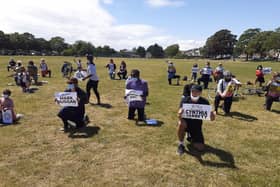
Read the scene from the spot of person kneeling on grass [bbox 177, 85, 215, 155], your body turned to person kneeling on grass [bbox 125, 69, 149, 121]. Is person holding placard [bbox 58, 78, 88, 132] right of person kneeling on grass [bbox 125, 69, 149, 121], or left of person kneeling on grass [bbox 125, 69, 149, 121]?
left

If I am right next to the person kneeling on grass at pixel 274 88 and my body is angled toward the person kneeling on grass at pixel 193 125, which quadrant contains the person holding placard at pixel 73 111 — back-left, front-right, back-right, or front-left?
front-right

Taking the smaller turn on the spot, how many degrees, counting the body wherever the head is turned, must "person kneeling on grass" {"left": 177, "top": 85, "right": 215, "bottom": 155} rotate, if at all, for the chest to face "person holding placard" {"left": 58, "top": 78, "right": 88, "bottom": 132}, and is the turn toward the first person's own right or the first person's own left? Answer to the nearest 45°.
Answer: approximately 90° to the first person's own right

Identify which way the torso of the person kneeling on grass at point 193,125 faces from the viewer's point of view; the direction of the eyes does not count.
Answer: toward the camera

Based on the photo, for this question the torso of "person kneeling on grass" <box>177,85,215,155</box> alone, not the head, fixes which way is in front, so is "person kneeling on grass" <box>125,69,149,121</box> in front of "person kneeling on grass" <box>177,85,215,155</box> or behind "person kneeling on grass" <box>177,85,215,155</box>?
behind

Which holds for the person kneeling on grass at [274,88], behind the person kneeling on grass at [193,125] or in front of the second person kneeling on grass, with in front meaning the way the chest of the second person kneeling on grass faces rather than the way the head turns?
behind

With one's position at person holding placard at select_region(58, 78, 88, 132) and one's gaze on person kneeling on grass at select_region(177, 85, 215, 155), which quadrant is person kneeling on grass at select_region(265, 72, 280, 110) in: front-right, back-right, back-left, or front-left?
front-left
